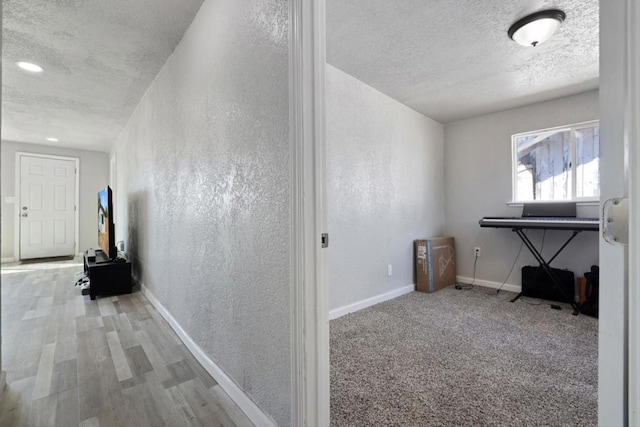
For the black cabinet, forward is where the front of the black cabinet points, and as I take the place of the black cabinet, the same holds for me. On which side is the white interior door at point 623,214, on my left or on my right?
on my left

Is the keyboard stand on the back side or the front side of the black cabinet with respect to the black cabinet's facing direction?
on the back side

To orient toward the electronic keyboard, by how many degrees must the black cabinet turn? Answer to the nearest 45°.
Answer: approximately 135° to its left

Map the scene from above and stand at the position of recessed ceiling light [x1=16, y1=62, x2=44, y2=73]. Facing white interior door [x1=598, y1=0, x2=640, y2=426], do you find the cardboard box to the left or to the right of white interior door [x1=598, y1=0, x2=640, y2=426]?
left

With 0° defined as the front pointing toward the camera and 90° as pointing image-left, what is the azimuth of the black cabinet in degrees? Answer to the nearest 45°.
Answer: approximately 90°

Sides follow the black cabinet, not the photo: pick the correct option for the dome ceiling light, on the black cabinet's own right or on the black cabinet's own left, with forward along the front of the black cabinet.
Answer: on the black cabinet's own left

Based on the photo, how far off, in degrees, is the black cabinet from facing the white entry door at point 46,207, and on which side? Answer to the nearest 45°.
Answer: approximately 90° to its right

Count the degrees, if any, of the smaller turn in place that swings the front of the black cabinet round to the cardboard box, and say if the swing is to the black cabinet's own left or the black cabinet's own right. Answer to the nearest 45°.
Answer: approximately 135° to the black cabinet's own left

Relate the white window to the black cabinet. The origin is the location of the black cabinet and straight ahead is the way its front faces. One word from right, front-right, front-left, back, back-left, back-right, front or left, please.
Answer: back-left

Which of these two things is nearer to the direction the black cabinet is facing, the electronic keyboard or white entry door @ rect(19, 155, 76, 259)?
the white entry door

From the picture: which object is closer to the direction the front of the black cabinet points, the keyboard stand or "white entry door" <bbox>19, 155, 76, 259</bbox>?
the white entry door
